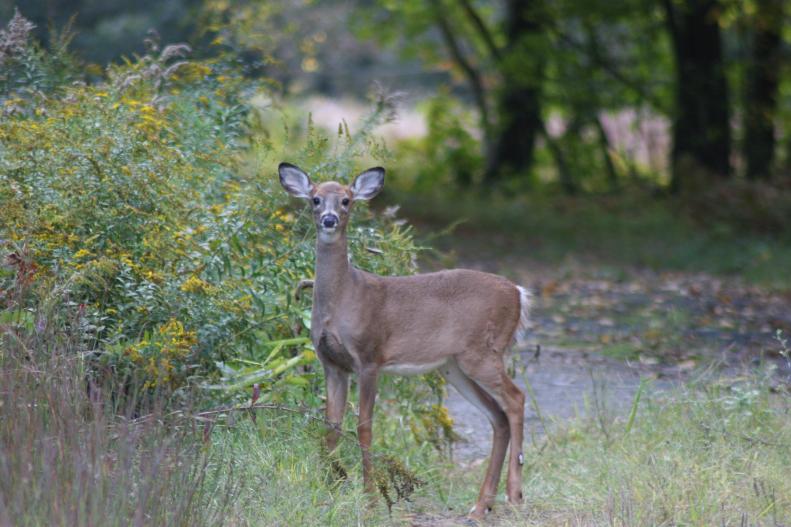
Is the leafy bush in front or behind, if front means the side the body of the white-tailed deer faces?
in front

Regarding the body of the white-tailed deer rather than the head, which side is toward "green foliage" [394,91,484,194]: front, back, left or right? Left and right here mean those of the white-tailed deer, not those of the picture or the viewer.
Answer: right

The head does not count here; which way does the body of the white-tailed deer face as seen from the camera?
to the viewer's left

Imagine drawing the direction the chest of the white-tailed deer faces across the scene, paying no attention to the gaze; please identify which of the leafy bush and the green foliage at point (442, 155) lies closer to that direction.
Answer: the leafy bush
